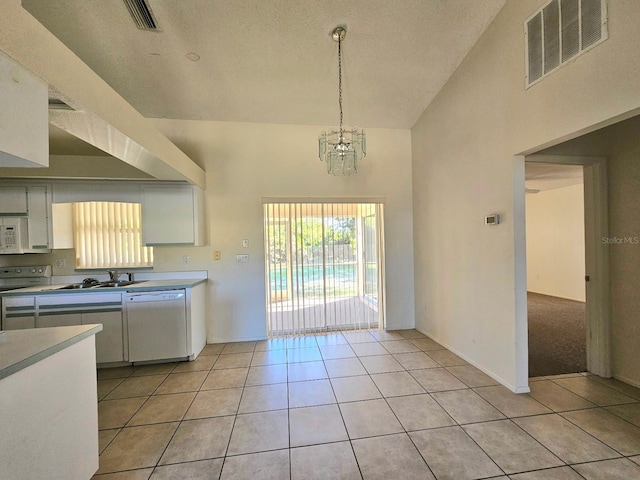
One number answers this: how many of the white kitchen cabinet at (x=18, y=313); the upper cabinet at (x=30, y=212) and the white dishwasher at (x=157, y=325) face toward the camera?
3

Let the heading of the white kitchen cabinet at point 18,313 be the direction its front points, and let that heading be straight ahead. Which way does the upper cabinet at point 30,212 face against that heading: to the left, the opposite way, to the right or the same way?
the same way

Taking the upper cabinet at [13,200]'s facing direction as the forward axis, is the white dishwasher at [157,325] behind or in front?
in front

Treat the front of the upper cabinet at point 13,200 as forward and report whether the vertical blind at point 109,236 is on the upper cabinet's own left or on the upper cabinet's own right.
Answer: on the upper cabinet's own left

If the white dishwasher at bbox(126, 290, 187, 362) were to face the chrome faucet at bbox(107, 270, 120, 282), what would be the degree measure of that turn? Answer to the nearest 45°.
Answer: approximately 135° to its right

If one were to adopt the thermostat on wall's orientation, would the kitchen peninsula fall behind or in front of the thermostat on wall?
in front

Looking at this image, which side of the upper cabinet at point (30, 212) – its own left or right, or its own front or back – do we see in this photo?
front

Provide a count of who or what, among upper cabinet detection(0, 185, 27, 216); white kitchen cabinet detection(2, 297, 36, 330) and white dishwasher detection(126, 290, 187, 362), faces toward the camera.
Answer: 3

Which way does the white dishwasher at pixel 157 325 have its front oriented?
toward the camera

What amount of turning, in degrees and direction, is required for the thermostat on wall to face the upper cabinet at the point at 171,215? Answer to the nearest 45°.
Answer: approximately 45° to its right

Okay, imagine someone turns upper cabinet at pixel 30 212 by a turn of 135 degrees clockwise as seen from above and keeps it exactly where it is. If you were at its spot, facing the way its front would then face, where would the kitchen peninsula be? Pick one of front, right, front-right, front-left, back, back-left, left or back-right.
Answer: back-left

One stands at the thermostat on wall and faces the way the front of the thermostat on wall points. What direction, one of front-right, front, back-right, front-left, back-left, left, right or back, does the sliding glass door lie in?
front-right
